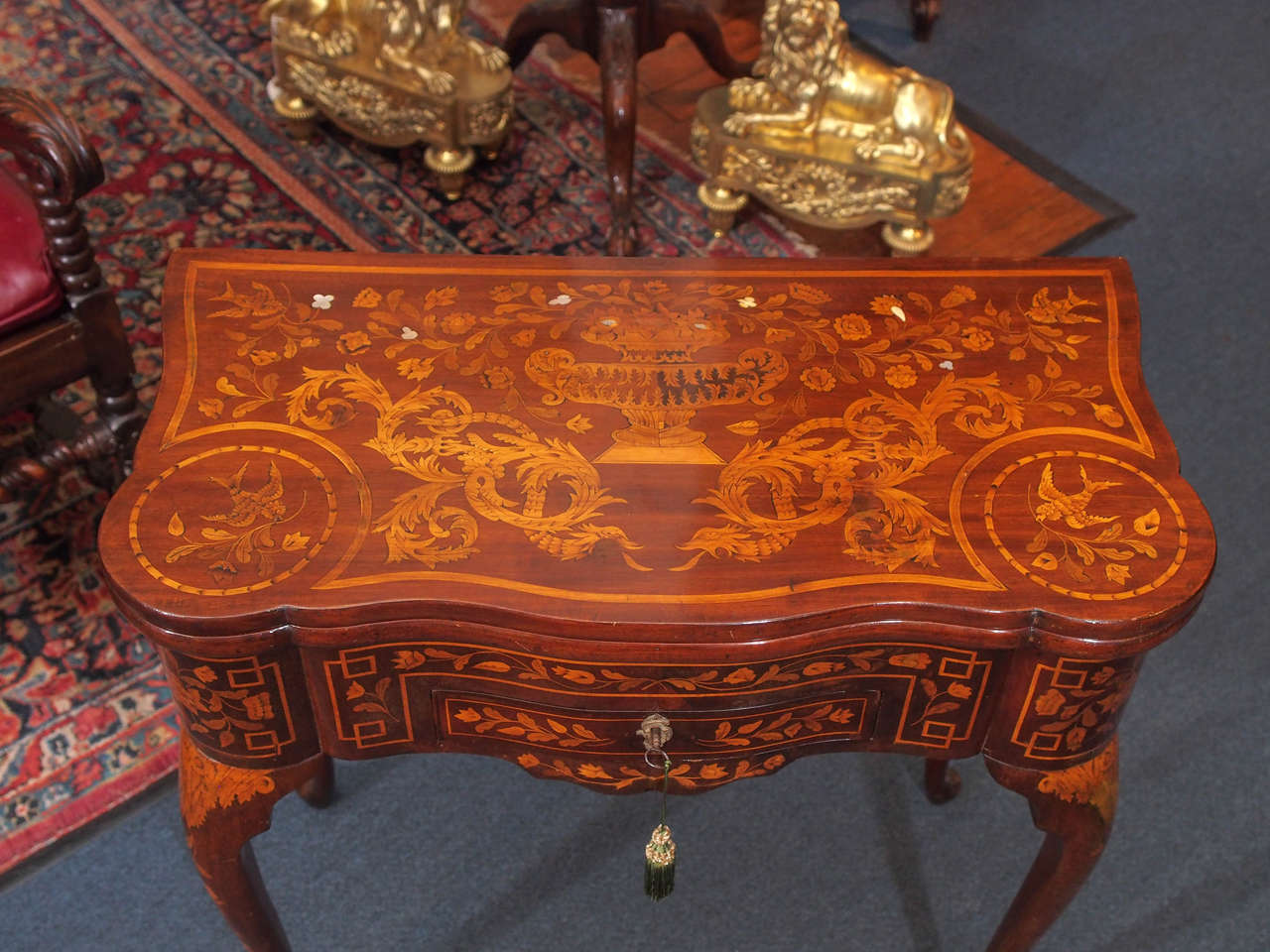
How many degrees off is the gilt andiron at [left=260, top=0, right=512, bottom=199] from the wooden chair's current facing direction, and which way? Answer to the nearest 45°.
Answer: approximately 90° to its left

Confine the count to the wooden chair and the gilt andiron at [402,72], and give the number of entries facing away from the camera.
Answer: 0

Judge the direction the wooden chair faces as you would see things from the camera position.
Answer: facing the viewer and to the right of the viewer

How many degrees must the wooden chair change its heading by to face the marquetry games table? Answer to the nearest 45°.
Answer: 0° — it already faces it
